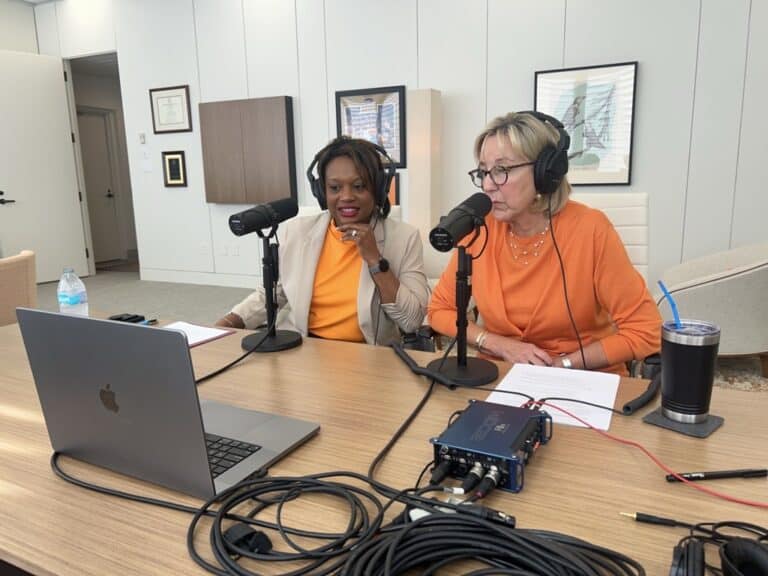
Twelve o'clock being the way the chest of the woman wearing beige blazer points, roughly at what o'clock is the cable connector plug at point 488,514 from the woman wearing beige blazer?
The cable connector plug is roughly at 12 o'clock from the woman wearing beige blazer.

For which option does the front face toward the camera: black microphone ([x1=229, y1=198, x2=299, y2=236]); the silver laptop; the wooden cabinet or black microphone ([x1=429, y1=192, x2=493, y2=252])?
the wooden cabinet

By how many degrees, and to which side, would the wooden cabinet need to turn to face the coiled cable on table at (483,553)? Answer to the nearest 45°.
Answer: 0° — it already faces it

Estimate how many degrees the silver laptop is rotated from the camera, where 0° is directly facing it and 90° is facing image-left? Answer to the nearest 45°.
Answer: approximately 225°

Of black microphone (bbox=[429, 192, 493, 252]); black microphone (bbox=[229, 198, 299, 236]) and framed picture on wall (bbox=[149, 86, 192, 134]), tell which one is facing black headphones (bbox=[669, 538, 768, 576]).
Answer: the framed picture on wall

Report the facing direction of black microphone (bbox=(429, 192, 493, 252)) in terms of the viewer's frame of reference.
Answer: facing away from the viewer and to the right of the viewer

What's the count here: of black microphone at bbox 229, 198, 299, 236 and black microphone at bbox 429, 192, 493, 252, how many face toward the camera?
0

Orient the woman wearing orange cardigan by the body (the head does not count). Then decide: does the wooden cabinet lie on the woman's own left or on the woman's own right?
on the woman's own right

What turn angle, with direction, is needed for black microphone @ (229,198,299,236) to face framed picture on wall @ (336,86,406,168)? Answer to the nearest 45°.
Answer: approximately 45° to its left

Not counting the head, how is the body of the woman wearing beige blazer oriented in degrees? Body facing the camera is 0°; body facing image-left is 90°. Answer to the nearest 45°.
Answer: approximately 0°

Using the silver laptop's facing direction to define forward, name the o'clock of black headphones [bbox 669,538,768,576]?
The black headphones is roughly at 3 o'clock from the silver laptop.

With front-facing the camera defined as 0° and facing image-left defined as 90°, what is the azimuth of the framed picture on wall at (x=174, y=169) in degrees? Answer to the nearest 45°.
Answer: approximately 0°
